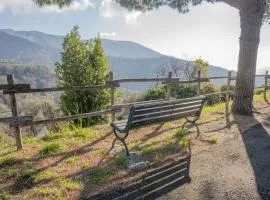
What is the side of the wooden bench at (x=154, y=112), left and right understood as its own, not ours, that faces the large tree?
right

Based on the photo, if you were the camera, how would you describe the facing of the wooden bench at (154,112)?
facing away from the viewer and to the left of the viewer

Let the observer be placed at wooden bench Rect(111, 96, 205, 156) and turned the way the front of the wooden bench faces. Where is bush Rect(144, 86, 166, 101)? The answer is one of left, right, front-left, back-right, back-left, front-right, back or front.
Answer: front-right

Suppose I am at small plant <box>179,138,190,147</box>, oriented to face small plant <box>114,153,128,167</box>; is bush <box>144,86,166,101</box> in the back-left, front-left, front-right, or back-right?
back-right

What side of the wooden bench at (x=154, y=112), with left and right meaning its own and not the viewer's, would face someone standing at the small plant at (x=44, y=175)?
left

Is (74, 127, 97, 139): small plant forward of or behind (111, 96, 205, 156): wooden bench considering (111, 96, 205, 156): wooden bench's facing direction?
forward

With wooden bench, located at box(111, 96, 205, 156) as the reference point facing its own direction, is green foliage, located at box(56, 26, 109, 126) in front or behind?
in front

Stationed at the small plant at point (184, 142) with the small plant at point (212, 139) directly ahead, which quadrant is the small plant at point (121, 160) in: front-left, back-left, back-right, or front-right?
back-right
